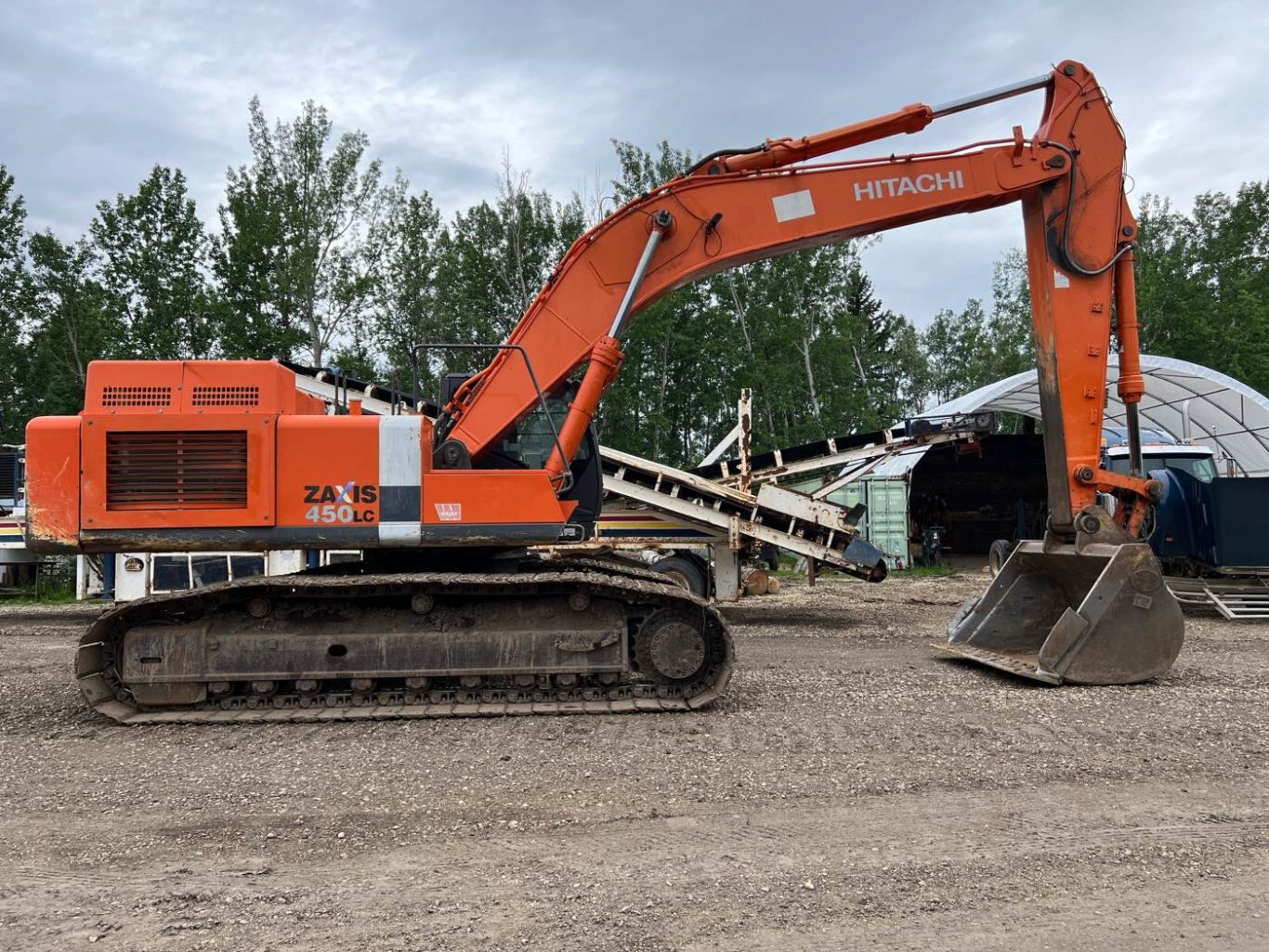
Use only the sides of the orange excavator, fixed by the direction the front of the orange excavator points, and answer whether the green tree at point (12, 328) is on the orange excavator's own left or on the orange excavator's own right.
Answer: on the orange excavator's own left

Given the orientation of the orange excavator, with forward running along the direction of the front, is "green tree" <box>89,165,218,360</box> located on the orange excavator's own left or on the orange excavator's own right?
on the orange excavator's own left

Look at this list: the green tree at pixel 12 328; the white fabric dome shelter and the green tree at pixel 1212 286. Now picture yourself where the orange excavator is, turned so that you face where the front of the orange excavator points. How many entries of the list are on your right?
0

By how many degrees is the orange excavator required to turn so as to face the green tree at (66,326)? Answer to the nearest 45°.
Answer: approximately 135° to its left

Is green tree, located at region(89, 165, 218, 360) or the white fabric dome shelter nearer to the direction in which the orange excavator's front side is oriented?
the white fabric dome shelter

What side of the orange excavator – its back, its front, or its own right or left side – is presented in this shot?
right

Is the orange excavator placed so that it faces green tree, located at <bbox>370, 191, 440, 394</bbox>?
no

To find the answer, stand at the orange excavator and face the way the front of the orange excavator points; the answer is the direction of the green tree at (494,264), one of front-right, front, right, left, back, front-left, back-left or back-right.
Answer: left

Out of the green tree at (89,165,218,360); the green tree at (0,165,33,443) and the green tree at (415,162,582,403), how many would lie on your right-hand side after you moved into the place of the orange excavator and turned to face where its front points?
0

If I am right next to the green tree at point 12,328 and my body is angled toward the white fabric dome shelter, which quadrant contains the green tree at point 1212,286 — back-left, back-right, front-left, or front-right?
front-left
